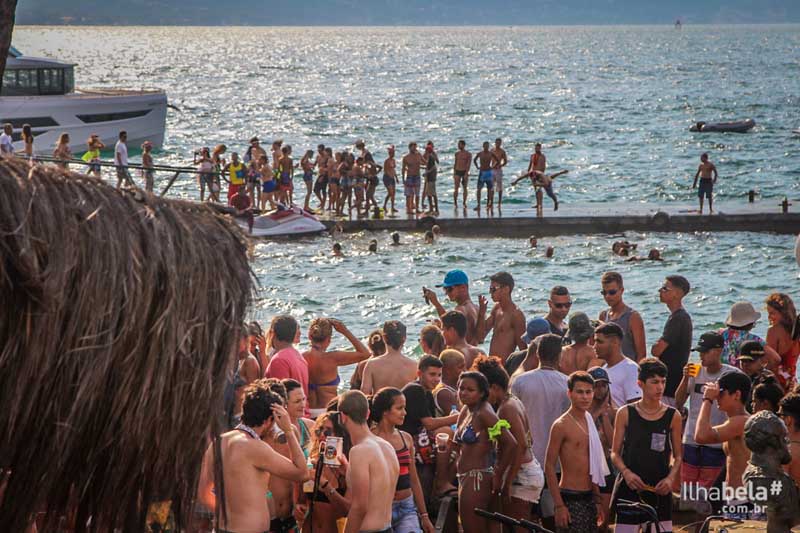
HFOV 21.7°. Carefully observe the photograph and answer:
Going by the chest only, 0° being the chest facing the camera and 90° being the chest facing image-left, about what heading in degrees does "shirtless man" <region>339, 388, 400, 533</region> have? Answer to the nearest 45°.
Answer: approximately 135°

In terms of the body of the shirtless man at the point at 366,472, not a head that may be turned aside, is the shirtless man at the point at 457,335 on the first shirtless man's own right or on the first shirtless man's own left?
on the first shirtless man's own right

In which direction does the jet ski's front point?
to the viewer's right

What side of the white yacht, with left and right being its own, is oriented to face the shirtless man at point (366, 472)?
right

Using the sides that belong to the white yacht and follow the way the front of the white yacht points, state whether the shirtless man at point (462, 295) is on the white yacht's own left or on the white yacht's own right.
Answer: on the white yacht's own right

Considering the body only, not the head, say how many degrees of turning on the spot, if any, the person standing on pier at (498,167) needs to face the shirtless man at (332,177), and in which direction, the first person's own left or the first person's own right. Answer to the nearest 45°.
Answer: approximately 45° to the first person's own right

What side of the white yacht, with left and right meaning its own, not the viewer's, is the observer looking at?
right

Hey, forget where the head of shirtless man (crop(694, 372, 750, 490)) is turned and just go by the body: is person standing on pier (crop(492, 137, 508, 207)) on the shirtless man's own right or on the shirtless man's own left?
on the shirtless man's own right

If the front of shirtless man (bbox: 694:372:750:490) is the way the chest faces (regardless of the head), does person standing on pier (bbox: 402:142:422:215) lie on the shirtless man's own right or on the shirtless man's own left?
on the shirtless man's own right

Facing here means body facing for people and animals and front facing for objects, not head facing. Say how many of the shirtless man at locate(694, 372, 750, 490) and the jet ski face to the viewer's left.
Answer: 1

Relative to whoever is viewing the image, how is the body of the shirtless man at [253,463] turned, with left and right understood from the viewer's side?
facing away from the viewer and to the right of the viewer
